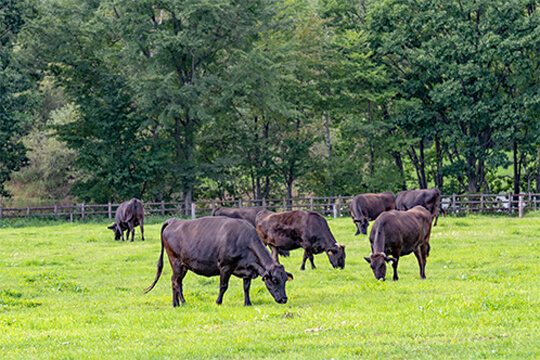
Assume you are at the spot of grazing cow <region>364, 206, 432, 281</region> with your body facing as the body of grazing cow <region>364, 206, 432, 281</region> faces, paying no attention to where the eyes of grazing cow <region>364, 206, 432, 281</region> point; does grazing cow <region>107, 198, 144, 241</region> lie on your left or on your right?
on your right

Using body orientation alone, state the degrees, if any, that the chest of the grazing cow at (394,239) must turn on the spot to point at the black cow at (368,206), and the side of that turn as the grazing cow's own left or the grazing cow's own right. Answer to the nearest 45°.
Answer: approximately 135° to the grazing cow's own right

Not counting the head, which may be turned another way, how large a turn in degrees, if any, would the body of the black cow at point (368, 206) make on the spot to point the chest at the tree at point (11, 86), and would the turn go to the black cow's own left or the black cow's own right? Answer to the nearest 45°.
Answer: approximately 45° to the black cow's own right

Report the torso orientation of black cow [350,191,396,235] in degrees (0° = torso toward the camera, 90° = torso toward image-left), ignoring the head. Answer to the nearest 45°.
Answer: approximately 45°
